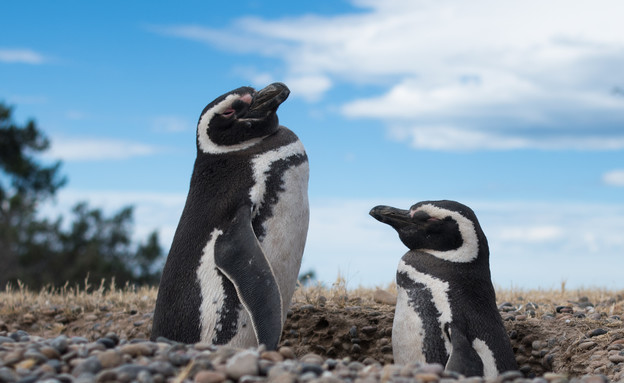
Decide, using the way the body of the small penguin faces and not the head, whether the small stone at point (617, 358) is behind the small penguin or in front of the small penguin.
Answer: behind

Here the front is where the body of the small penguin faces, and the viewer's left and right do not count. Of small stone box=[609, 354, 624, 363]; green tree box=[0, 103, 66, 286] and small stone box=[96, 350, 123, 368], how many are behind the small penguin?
1

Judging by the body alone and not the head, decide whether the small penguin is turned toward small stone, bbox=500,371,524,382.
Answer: no

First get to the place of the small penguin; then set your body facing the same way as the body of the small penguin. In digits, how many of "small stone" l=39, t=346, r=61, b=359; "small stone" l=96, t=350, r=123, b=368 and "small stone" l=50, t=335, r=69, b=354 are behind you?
0

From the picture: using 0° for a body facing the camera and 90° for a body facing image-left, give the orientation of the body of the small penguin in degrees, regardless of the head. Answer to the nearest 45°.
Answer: approximately 90°
